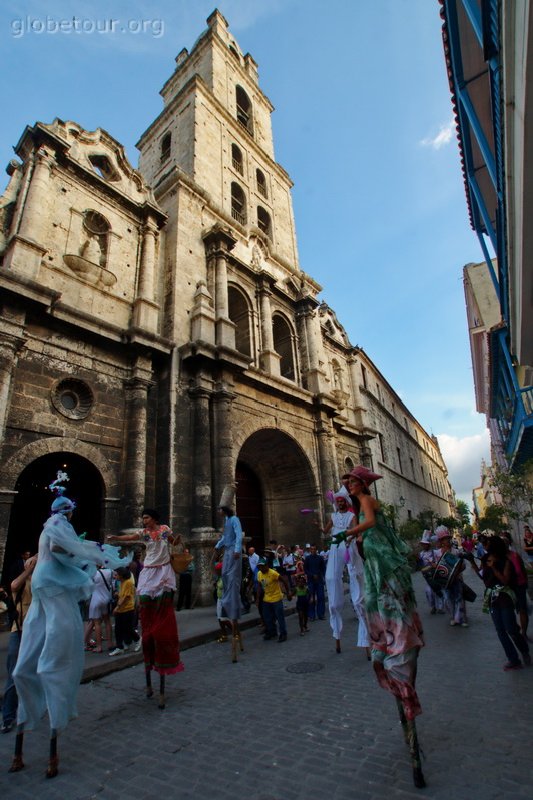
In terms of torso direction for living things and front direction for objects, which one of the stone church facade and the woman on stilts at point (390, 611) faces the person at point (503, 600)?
the stone church facade

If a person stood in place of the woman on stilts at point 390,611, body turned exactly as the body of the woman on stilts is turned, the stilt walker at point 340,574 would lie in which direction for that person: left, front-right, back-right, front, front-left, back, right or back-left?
right

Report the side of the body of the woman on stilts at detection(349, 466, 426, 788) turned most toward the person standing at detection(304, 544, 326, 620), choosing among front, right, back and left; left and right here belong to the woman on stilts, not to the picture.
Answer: right

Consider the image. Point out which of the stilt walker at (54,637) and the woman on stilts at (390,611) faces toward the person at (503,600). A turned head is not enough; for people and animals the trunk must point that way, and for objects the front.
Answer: the stilt walker

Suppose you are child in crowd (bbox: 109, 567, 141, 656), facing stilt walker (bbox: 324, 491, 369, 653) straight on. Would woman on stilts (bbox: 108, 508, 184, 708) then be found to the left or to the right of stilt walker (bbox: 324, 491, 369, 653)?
right

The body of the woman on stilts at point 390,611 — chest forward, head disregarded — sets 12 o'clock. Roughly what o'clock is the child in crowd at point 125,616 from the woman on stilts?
The child in crowd is roughly at 1 o'clock from the woman on stilts.

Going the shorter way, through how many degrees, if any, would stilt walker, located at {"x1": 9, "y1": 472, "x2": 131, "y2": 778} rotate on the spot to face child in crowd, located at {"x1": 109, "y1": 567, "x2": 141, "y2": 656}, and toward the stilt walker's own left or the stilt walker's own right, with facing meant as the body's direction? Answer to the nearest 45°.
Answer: approximately 90° to the stilt walker's own left

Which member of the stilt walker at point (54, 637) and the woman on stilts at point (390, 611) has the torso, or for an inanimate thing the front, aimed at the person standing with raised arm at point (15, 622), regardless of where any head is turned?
the woman on stilts

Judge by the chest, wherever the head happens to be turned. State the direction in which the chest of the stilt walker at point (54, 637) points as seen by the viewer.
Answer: to the viewer's right

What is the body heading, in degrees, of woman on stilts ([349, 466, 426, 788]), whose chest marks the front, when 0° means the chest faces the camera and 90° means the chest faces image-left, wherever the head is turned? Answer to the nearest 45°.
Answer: approximately 90°

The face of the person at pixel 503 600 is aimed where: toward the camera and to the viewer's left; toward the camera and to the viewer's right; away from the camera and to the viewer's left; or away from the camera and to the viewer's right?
toward the camera and to the viewer's left

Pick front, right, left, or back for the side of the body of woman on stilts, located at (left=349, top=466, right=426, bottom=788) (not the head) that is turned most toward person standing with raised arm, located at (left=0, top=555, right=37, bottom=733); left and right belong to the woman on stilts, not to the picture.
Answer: front
